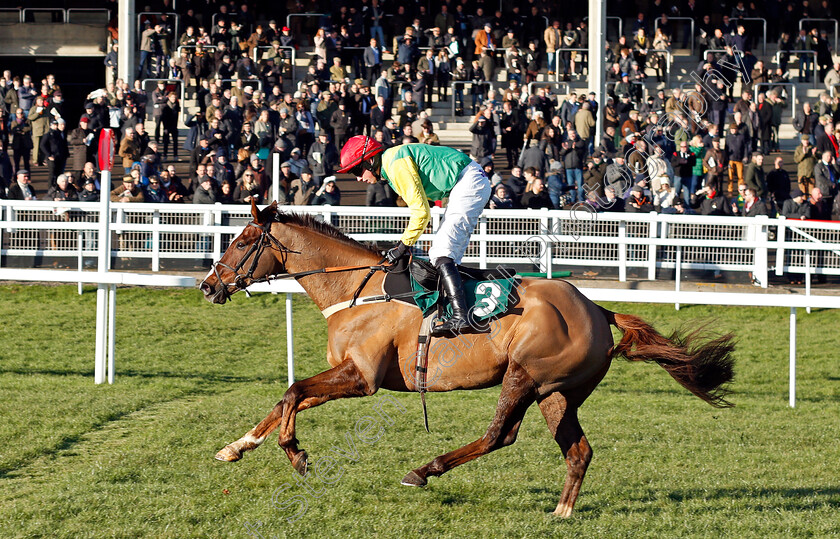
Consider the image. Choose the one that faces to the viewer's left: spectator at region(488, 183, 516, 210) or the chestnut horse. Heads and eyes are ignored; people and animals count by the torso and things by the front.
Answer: the chestnut horse

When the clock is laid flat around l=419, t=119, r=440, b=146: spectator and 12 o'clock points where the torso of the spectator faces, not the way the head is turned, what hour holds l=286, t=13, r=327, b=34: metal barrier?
The metal barrier is roughly at 4 o'clock from the spectator.

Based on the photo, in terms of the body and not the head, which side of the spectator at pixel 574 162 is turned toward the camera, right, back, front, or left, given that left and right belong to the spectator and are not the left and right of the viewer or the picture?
front

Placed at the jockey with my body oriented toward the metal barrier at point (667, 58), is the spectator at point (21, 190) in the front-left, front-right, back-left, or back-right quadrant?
front-left

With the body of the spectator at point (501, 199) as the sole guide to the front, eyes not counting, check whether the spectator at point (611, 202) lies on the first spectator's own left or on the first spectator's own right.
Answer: on the first spectator's own left

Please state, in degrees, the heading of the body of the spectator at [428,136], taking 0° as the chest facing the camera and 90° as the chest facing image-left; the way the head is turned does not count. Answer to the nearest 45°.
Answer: approximately 45°

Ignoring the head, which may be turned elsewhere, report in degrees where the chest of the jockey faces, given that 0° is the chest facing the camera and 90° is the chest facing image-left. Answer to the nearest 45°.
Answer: approximately 90°

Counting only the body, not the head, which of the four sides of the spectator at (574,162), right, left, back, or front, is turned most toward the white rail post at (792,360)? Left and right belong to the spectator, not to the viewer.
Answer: front

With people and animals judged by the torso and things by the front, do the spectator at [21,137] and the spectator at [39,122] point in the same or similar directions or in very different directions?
same or similar directions

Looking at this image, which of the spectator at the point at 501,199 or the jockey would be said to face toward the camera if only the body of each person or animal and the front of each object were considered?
the spectator

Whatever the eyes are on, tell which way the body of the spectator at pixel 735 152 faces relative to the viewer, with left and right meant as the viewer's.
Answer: facing the viewer and to the left of the viewer
